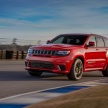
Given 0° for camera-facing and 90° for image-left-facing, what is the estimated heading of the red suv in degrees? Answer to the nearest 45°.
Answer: approximately 45°

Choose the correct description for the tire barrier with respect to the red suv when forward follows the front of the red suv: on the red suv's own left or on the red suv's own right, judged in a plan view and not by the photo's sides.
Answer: on the red suv's own right
